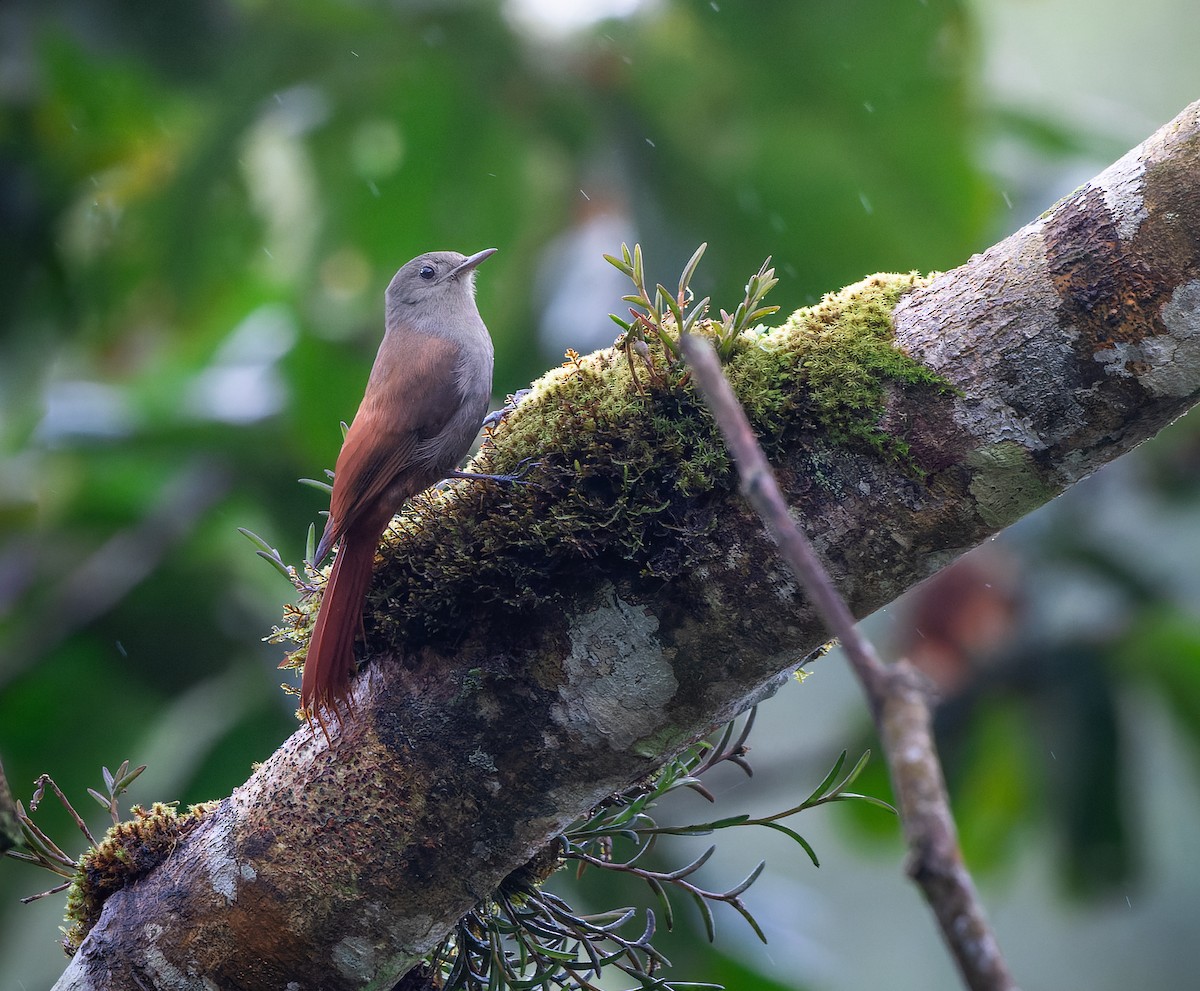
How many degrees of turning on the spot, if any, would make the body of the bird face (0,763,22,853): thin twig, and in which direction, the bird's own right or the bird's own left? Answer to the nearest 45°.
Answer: approximately 135° to the bird's own right

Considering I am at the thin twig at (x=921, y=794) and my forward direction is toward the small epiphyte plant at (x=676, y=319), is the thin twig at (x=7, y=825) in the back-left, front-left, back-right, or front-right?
front-left

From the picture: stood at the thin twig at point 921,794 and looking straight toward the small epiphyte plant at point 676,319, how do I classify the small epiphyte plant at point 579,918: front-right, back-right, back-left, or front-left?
front-left

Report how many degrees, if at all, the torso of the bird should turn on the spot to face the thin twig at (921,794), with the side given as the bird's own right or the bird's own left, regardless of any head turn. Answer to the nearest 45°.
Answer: approximately 90° to the bird's own right

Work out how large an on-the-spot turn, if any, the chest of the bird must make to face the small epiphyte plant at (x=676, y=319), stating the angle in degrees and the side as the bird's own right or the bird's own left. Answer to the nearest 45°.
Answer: approximately 45° to the bird's own right

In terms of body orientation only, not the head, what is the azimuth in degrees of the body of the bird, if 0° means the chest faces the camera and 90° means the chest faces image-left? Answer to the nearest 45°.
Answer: approximately 270°
